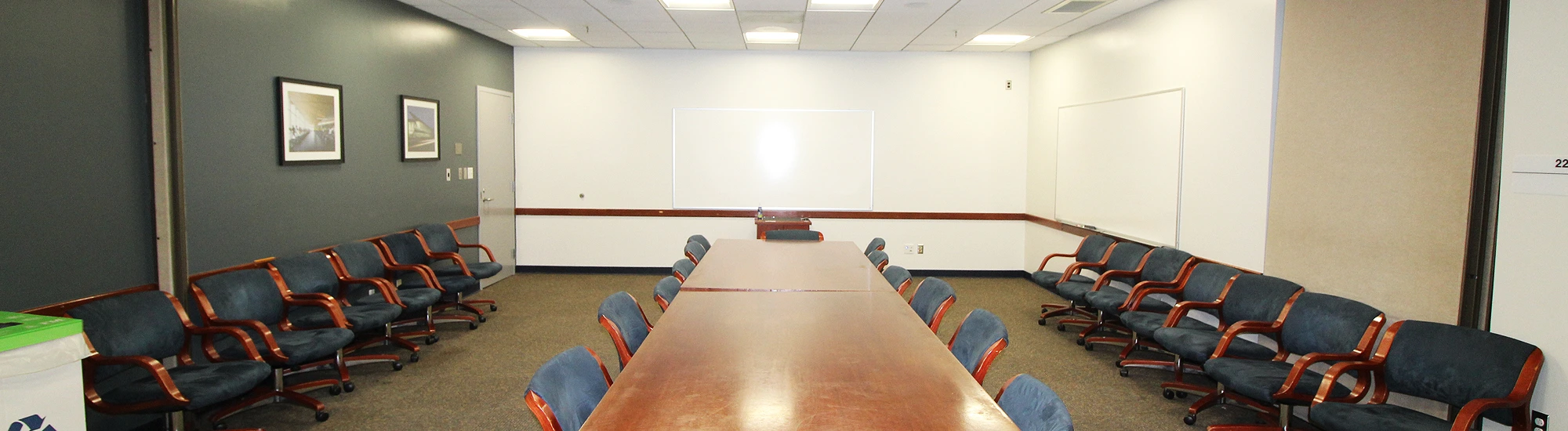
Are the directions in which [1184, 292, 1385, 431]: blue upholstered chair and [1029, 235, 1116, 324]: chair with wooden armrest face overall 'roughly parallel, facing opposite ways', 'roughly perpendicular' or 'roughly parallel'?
roughly parallel

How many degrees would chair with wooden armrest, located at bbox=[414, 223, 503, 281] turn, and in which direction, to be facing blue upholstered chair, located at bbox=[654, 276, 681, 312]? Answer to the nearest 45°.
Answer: approximately 45° to its right

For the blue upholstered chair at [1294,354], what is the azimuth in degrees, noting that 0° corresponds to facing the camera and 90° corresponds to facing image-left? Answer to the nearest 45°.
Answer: approximately 45°

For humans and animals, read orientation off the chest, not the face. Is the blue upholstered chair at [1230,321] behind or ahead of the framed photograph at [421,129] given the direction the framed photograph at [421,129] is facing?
ahead

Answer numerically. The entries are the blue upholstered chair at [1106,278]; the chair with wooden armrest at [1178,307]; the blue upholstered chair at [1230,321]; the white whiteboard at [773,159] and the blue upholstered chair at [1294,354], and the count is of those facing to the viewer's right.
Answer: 0

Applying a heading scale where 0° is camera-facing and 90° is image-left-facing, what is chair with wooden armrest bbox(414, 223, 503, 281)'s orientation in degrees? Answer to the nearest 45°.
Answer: approximately 315°

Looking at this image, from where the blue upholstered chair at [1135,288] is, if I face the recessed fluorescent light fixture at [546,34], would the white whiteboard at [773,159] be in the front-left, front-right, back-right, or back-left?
front-right

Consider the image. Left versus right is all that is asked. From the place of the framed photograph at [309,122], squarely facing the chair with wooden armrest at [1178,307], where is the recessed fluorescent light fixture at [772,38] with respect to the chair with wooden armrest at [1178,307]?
left

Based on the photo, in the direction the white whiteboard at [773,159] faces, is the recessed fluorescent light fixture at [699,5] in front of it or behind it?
in front

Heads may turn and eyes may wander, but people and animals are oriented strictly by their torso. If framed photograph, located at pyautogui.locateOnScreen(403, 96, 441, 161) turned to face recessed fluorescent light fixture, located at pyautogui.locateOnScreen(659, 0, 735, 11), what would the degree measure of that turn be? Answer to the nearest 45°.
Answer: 0° — it already faces it

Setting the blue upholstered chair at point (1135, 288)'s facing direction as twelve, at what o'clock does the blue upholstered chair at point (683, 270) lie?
the blue upholstered chair at point (683, 270) is roughly at 12 o'clock from the blue upholstered chair at point (1135, 288).

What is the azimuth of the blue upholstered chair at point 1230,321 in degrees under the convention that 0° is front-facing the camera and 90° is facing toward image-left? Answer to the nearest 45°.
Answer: approximately 45°
